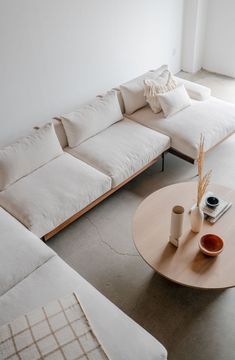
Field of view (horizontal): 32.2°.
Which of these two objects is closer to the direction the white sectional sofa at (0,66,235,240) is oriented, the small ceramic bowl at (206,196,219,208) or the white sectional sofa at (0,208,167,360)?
the small ceramic bowl

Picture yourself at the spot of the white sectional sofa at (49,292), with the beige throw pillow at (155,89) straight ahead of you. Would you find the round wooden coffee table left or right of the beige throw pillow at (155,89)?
right

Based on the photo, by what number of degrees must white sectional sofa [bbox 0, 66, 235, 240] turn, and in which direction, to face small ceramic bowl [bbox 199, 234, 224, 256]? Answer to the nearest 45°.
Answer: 0° — it already faces it

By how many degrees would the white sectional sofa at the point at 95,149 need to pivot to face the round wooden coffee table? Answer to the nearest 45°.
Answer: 0° — it already faces it

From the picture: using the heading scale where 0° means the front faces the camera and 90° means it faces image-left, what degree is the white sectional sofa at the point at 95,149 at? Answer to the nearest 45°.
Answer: approximately 315°

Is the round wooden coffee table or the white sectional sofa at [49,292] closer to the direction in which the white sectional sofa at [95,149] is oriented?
the round wooden coffee table

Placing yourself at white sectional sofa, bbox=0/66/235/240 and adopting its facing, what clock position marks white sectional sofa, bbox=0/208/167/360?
white sectional sofa, bbox=0/208/167/360 is roughly at 2 o'clock from white sectional sofa, bbox=0/66/235/240.

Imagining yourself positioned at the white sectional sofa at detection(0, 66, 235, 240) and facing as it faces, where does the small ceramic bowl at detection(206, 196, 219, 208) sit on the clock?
The small ceramic bowl is roughly at 12 o'clock from the white sectional sofa.
